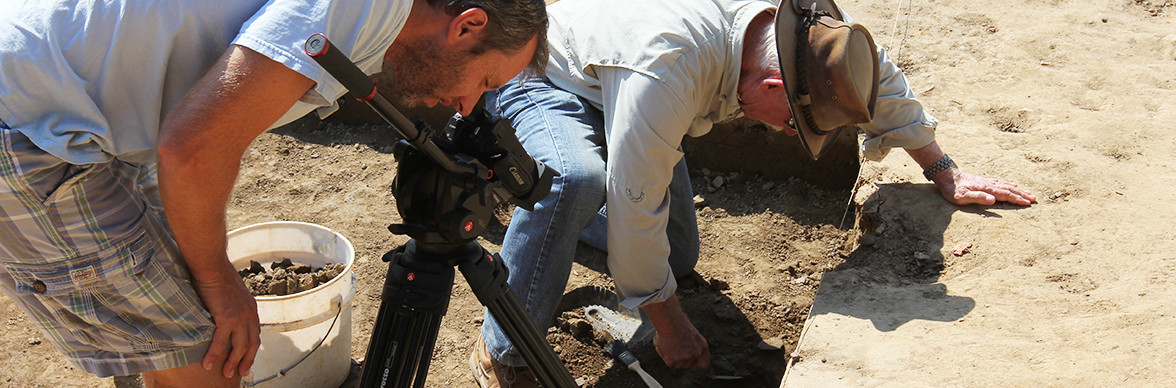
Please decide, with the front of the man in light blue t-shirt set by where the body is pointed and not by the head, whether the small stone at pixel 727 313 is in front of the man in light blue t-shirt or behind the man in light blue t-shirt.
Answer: in front

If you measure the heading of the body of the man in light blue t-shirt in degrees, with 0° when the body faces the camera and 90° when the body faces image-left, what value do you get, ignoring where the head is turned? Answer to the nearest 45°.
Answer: approximately 270°

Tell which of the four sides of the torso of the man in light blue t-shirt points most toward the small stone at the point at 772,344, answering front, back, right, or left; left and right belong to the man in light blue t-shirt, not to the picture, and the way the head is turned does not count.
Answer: front

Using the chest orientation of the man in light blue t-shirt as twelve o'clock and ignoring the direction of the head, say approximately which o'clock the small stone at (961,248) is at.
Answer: The small stone is roughly at 12 o'clock from the man in light blue t-shirt.

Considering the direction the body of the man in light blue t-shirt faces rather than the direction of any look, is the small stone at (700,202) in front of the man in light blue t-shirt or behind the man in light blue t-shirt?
in front
